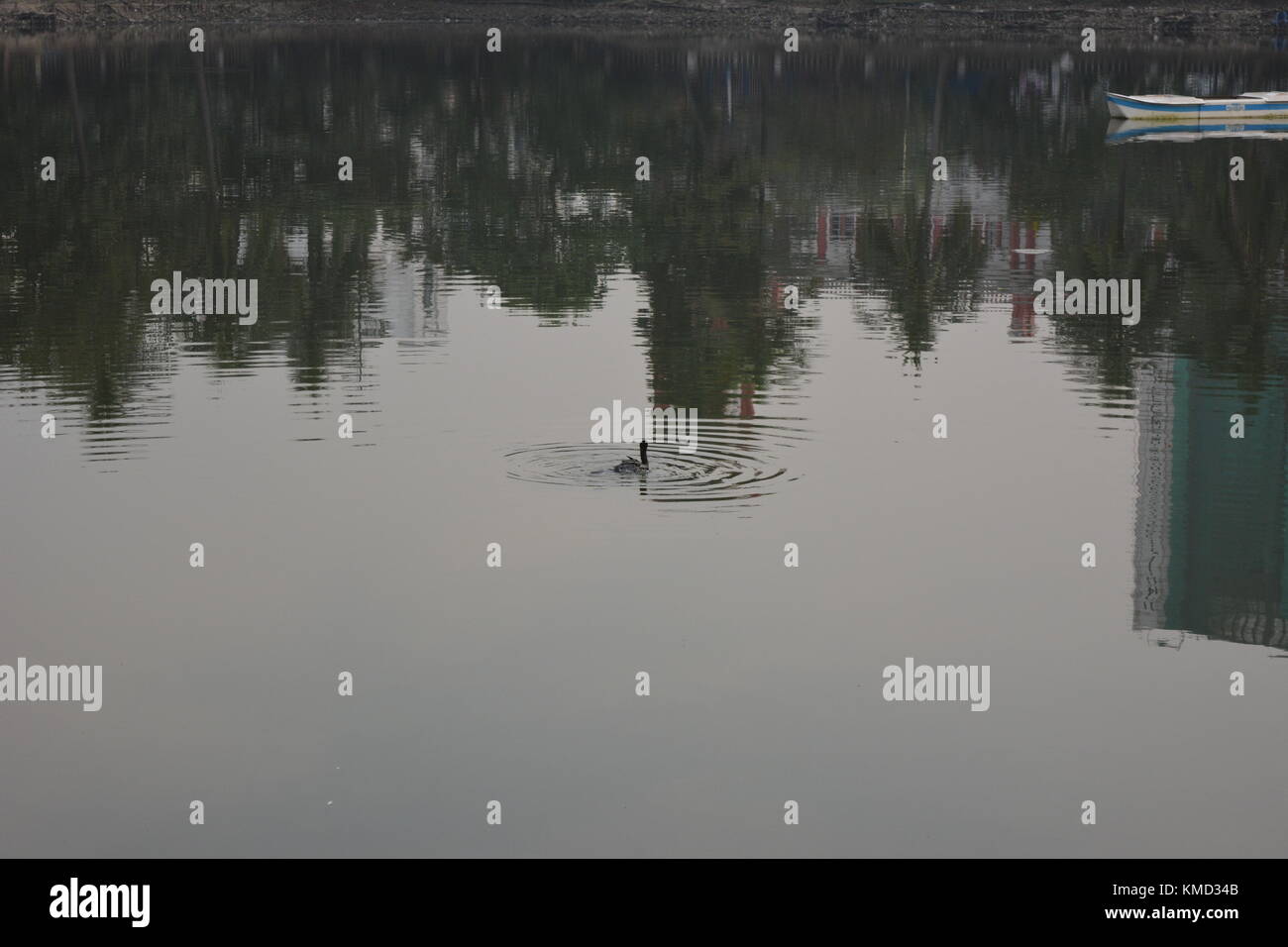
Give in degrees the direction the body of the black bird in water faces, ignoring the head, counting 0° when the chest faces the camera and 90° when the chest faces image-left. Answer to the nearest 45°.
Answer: approximately 270°
